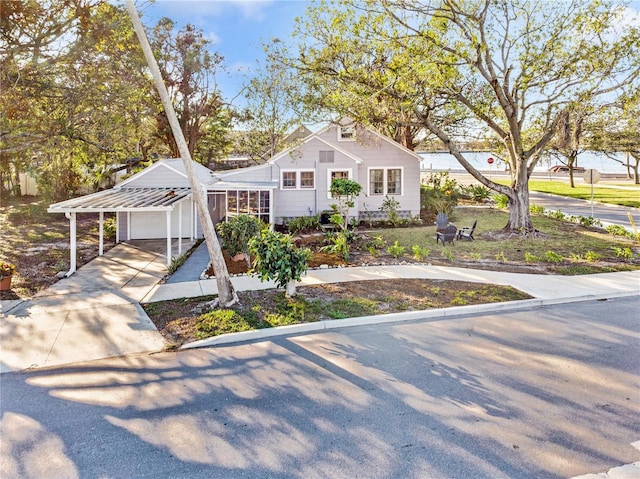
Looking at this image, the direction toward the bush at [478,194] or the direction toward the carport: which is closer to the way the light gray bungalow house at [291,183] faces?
the carport

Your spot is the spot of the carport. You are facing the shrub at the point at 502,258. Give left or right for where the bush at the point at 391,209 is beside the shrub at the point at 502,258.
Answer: left

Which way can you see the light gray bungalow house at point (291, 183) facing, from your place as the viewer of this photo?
facing the viewer

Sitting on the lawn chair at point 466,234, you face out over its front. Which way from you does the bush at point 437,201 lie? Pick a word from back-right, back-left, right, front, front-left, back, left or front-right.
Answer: right

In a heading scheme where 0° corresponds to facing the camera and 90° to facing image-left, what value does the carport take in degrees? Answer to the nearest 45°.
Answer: approximately 0°
